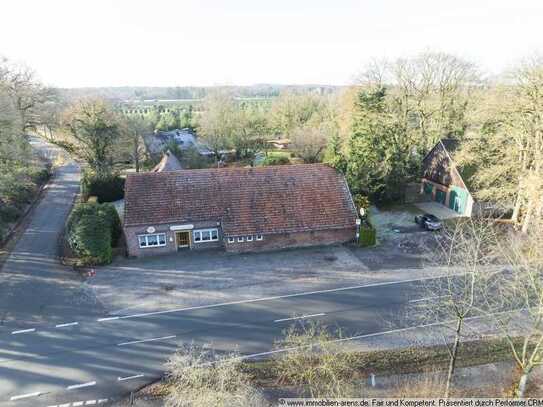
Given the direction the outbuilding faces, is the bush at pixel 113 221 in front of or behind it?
in front

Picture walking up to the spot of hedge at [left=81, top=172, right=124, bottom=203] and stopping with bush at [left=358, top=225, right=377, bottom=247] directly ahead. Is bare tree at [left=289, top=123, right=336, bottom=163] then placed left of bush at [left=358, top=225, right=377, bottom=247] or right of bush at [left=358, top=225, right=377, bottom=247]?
left

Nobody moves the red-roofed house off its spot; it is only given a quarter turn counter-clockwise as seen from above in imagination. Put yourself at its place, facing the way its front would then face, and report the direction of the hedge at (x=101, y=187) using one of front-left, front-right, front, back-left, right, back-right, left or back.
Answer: back-left

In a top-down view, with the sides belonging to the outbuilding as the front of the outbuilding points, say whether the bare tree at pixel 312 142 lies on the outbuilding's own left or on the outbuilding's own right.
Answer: on the outbuilding's own right

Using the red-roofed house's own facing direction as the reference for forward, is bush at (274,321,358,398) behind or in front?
in front

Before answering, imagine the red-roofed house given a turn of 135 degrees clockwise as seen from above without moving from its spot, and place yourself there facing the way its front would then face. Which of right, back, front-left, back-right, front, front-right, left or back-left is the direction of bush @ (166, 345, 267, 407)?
back-left

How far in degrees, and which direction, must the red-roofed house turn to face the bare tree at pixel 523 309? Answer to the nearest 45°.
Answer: approximately 45° to its left

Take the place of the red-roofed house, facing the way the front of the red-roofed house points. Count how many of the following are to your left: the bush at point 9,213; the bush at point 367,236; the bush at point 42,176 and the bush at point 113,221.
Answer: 1

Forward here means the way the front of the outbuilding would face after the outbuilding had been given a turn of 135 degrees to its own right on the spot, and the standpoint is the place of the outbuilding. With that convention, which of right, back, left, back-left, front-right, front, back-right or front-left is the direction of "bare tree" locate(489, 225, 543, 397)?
back

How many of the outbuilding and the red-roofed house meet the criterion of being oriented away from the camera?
0

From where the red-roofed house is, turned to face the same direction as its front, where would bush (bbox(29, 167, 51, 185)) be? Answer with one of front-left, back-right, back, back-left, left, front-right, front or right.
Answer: back-right

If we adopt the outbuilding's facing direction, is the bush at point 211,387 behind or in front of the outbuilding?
in front

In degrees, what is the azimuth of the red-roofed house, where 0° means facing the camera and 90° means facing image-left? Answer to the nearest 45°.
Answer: approximately 0°
